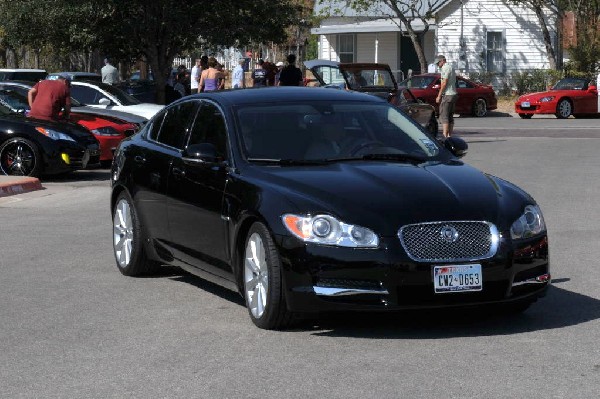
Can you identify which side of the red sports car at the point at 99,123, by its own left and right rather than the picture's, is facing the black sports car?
right

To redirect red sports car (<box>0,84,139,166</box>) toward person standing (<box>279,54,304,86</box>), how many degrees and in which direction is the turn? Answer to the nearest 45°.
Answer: approximately 90° to its left

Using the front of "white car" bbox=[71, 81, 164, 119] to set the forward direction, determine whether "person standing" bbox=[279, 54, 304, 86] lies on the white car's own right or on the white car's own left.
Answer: on the white car's own left

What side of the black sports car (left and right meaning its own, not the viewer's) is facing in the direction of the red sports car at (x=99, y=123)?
left

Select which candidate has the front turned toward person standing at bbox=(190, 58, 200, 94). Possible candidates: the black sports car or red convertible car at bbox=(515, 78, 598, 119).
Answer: the red convertible car

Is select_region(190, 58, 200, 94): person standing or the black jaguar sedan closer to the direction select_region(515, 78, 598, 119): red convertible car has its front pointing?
the person standing

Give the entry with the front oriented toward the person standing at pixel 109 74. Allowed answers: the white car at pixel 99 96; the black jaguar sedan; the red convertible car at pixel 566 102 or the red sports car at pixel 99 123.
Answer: the red convertible car at pixel 566 102

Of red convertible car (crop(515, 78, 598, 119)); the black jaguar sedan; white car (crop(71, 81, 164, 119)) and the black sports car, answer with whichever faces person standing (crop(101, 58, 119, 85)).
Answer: the red convertible car

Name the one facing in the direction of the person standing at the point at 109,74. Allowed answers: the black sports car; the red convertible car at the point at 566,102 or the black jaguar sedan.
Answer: the red convertible car

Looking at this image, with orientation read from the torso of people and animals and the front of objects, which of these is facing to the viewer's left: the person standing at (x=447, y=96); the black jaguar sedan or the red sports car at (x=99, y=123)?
the person standing

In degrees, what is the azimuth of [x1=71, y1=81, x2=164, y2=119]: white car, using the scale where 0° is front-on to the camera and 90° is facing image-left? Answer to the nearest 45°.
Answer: approximately 315°
